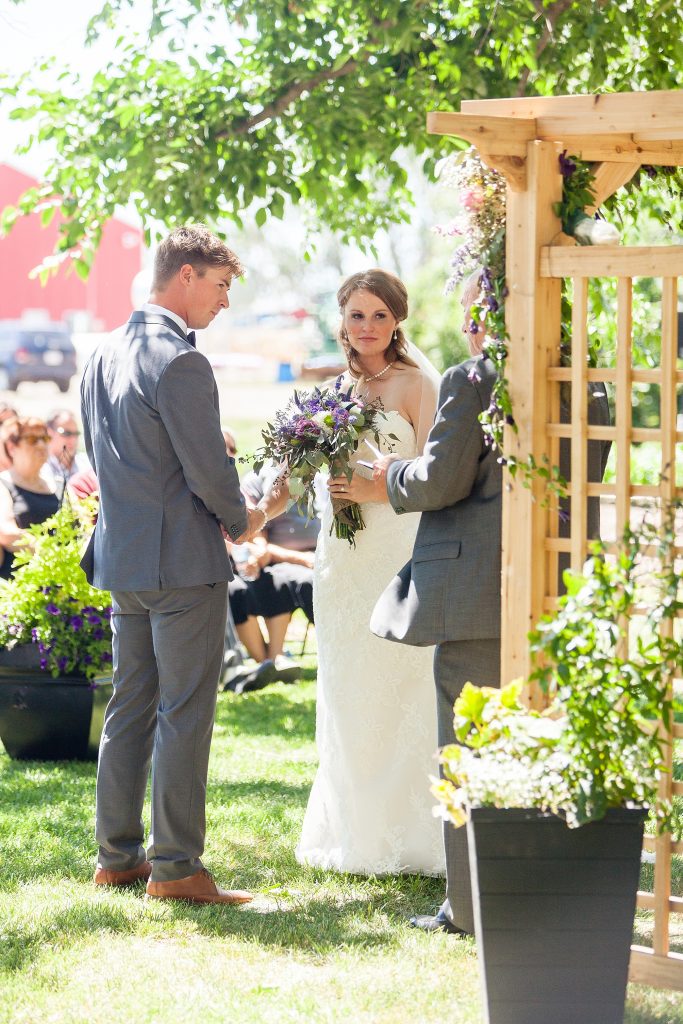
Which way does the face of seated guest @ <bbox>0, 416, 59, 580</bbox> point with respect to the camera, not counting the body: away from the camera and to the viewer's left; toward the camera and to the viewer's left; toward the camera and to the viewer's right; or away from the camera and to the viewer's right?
toward the camera and to the viewer's right

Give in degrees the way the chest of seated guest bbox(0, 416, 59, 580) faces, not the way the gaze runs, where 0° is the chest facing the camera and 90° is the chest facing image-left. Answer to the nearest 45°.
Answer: approximately 315°

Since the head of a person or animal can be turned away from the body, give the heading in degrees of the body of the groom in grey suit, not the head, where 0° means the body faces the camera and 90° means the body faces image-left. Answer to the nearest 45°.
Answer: approximately 225°

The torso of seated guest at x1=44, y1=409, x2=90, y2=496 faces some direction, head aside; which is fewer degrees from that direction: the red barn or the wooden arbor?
the wooden arbor

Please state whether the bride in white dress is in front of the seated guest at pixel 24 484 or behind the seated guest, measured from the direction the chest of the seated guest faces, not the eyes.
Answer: in front

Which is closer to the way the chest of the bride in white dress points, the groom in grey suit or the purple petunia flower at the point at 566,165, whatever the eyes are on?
the groom in grey suit

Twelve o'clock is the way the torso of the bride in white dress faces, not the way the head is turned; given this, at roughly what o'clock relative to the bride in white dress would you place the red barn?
The red barn is roughly at 4 o'clock from the bride in white dress.

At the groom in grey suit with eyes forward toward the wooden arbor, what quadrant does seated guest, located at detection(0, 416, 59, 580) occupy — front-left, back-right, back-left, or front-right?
back-left

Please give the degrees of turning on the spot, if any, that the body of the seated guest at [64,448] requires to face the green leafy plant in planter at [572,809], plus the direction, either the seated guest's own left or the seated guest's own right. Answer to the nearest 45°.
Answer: approximately 45° to the seated guest's own right

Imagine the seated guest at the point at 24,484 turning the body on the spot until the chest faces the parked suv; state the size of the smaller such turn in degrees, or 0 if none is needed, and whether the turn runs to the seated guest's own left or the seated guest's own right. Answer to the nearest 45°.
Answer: approximately 135° to the seated guest's own left

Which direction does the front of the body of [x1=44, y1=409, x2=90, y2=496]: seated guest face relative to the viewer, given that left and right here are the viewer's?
facing the viewer and to the right of the viewer

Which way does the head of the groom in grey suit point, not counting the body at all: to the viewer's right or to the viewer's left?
to the viewer's right

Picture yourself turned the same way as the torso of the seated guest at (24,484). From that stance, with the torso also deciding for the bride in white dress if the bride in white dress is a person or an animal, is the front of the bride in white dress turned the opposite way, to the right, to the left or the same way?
to the right

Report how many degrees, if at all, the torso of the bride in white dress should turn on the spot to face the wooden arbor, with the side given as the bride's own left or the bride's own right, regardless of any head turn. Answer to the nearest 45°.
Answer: approximately 45° to the bride's own left
